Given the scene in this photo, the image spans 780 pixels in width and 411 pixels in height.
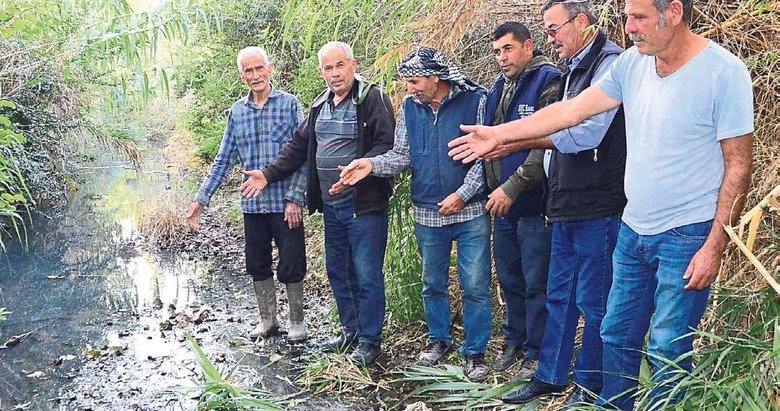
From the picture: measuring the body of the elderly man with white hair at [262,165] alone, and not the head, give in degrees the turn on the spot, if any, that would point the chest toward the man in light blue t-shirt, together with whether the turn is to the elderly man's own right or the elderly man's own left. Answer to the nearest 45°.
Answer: approximately 45° to the elderly man's own left

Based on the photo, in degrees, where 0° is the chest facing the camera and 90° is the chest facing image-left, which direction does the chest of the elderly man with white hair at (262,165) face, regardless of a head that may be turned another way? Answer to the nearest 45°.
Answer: approximately 0°

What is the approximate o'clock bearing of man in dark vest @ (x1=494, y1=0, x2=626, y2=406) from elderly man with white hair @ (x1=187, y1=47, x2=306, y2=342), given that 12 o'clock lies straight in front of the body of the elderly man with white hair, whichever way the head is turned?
The man in dark vest is roughly at 11 o'clock from the elderly man with white hair.

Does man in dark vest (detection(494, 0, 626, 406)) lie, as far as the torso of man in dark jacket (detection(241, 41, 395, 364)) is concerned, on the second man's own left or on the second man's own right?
on the second man's own left
